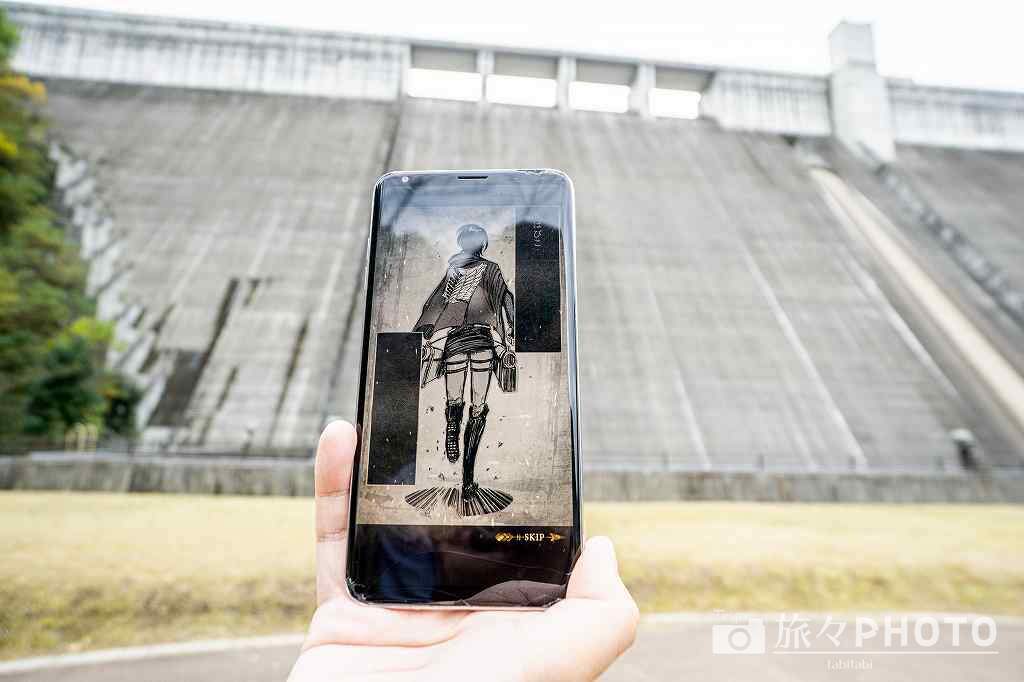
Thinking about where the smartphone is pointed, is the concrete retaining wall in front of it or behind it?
behind

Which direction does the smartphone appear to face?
toward the camera

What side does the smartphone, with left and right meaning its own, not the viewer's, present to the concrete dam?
back
